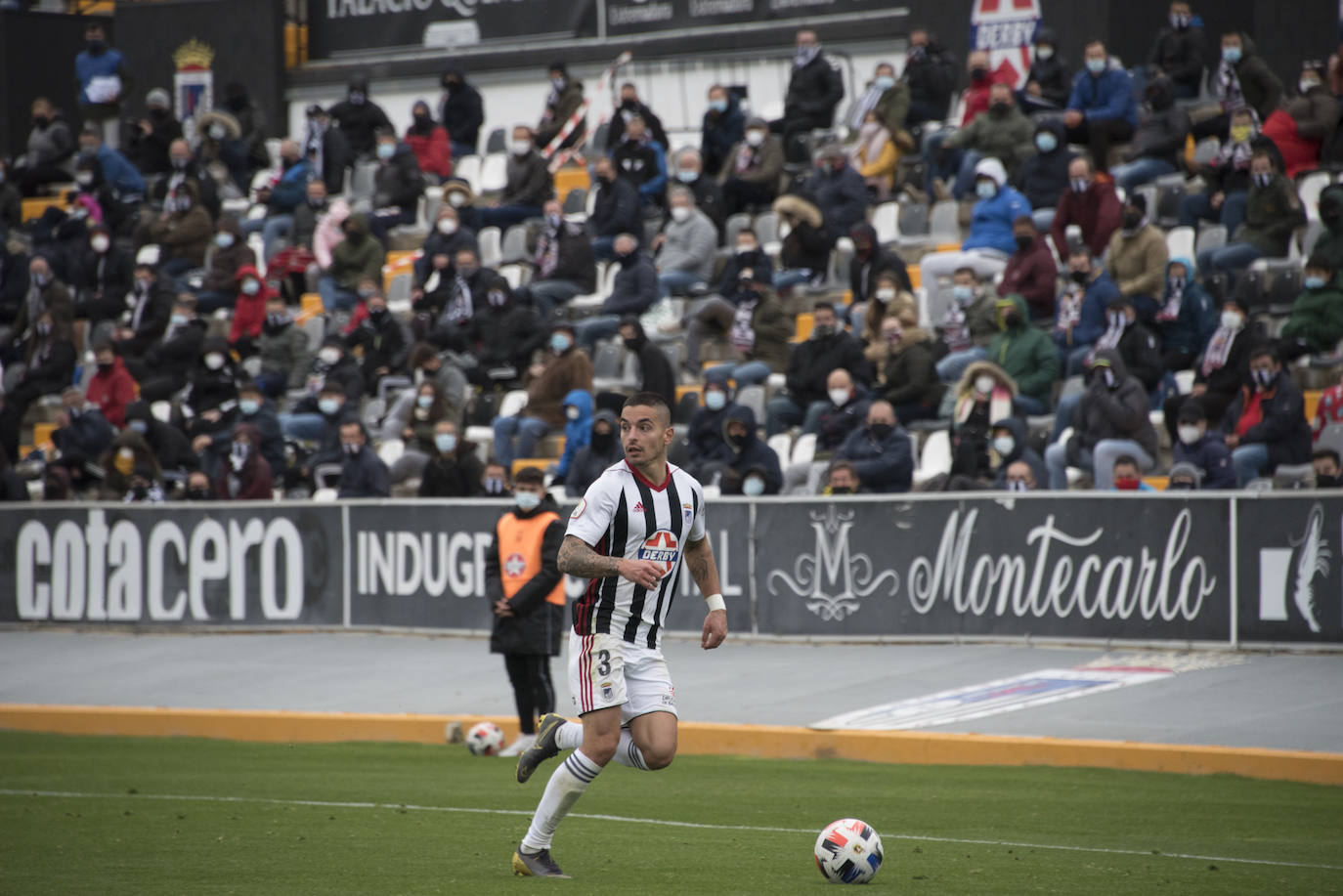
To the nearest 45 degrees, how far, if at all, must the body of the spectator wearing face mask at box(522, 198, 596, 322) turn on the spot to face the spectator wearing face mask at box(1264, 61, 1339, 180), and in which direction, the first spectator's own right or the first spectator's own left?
approximately 90° to the first spectator's own left

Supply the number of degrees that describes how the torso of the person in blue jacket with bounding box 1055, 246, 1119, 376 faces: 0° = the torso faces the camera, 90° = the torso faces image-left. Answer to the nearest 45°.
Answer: approximately 45°

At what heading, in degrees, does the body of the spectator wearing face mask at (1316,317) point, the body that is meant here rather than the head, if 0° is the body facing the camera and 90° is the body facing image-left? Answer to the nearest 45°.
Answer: approximately 45°

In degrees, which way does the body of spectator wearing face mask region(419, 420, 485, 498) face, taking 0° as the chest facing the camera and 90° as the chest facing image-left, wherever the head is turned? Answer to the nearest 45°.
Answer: approximately 0°

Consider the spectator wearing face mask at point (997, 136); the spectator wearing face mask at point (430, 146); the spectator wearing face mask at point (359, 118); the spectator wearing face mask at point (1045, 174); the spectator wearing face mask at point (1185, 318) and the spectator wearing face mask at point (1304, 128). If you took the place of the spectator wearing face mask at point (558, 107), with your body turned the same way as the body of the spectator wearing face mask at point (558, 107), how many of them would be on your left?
4

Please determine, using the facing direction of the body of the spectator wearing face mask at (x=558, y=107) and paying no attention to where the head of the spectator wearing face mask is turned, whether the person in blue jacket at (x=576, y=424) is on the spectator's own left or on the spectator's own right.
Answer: on the spectator's own left

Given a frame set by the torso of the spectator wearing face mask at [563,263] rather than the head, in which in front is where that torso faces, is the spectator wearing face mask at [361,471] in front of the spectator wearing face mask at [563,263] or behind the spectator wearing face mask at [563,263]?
in front

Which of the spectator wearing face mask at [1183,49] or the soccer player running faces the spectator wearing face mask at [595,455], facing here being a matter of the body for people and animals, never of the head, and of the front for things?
the spectator wearing face mask at [1183,49]

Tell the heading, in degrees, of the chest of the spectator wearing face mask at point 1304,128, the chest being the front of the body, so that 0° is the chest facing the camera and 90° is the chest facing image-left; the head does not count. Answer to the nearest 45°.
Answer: approximately 45°

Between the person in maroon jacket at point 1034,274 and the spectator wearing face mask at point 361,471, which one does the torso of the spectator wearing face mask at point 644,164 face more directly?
the spectator wearing face mask
